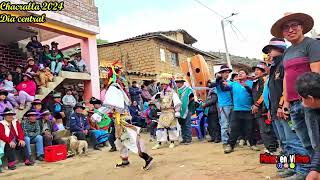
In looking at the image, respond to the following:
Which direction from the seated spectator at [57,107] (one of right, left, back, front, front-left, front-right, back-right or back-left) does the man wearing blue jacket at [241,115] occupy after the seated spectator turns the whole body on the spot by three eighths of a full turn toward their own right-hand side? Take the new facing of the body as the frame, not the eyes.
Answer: back-left

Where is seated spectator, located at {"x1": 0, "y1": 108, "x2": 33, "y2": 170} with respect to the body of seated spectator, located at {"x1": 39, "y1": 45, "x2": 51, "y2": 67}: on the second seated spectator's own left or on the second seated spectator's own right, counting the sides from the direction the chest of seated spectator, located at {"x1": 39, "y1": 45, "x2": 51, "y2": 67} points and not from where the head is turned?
on the second seated spectator's own right

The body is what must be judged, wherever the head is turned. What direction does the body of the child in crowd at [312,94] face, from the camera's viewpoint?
to the viewer's left

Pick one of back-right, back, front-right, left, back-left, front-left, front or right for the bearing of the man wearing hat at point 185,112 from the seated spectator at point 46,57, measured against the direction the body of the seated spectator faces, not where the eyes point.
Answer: front

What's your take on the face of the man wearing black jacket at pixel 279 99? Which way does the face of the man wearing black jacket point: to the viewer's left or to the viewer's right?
to the viewer's left

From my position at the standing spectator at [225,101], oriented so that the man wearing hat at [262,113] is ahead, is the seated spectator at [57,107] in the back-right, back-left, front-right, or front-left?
back-right

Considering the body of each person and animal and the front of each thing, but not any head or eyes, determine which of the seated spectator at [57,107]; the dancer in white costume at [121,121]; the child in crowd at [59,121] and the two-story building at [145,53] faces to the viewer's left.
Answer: the dancer in white costume

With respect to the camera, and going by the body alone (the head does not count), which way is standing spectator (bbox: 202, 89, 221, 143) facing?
to the viewer's left

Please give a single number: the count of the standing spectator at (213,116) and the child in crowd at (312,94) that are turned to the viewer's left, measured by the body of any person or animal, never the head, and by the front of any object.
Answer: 2

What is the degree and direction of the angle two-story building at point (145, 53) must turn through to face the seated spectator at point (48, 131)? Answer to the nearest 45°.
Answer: approximately 45° to its right

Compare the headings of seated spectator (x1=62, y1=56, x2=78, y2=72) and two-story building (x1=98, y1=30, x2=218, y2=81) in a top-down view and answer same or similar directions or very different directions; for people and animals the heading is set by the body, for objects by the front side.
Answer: same or similar directions

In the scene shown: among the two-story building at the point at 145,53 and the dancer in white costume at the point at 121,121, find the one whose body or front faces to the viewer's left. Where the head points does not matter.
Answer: the dancer in white costume

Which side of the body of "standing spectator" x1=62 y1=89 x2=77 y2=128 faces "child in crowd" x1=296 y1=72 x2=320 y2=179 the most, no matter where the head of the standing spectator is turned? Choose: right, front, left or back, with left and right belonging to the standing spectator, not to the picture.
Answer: front

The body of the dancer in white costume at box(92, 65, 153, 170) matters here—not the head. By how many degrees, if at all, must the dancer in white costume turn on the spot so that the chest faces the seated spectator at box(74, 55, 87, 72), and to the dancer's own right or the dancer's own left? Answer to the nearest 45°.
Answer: approximately 90° to the dancer's own right
